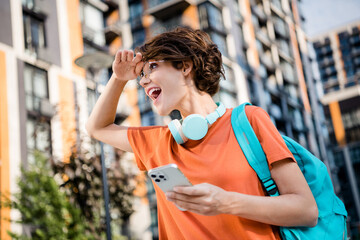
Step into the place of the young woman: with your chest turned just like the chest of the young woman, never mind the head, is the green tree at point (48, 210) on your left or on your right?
on your right

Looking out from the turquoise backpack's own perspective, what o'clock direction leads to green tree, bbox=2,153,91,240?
The green tree is roughly at 9 o'clock from the turquoise backpack.

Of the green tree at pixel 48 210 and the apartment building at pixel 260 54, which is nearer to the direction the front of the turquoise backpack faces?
the apartment building

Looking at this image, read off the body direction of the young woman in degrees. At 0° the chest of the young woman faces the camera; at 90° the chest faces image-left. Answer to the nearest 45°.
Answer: approximately 45°

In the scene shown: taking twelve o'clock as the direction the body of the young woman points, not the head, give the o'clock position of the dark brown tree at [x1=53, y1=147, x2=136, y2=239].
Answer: The dark brown tree is roughly at 4 o'clock from the young woman.

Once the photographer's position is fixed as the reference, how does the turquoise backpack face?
facing away from the viewer and to the right of the viewer

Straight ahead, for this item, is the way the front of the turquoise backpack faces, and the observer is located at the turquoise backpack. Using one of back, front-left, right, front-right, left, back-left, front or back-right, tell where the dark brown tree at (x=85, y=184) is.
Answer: left

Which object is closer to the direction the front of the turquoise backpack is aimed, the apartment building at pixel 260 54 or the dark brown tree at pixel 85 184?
the apartment building

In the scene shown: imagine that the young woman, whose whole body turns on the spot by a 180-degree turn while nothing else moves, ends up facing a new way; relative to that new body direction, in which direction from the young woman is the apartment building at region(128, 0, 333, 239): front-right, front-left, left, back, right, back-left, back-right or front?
front-left

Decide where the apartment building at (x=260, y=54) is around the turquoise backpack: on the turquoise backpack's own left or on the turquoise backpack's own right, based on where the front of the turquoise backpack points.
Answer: on the turquoise backpack's own left
